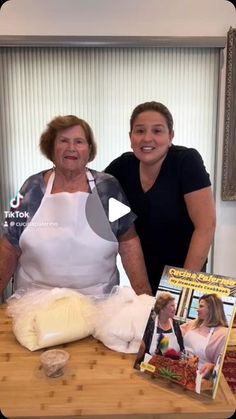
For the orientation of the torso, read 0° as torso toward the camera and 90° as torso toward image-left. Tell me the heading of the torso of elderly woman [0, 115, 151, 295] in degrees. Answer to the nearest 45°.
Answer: approximately 0°
